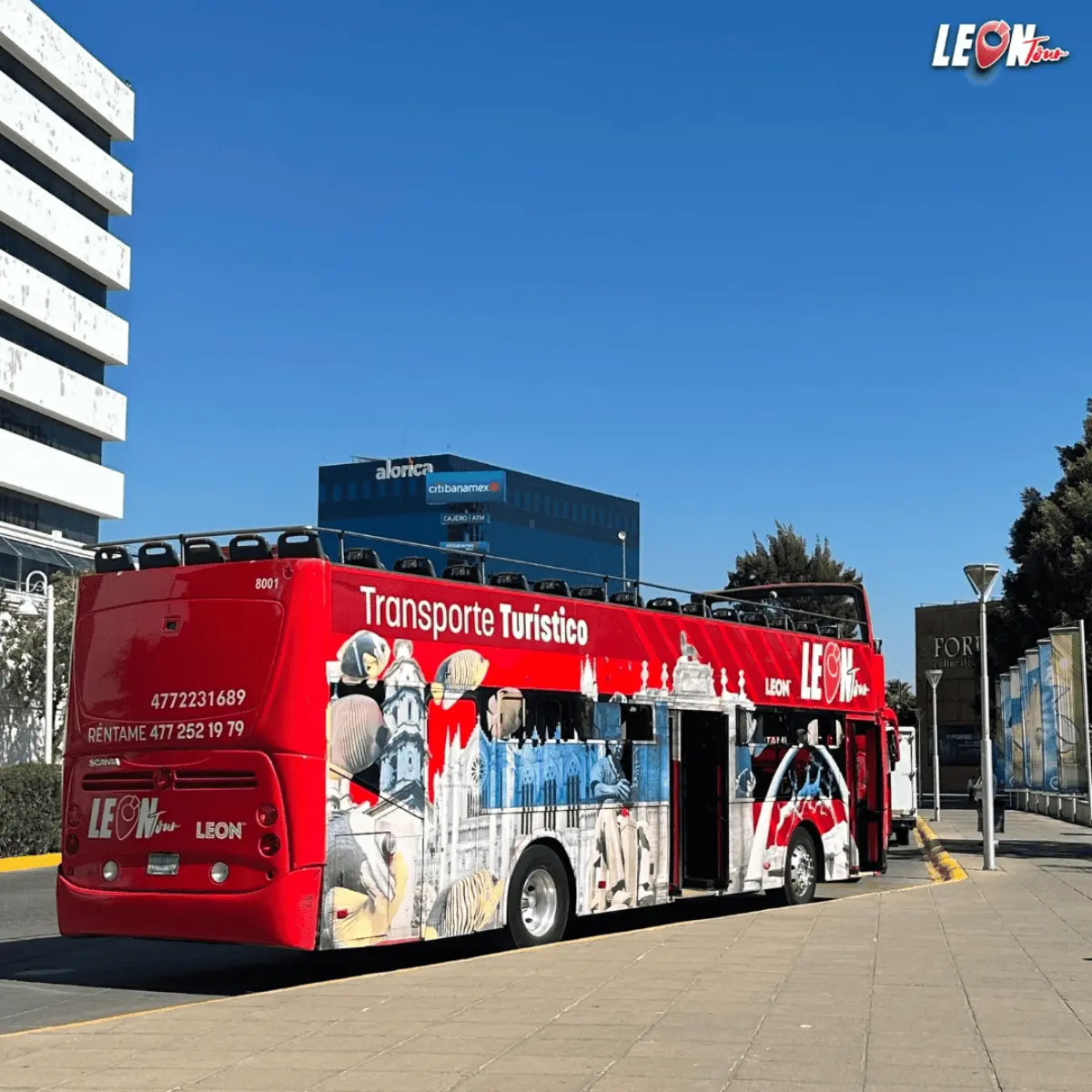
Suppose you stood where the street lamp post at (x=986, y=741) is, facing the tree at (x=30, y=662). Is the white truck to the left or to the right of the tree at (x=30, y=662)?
right

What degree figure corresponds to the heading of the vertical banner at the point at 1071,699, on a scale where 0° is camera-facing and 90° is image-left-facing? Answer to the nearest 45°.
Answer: approximately 45°

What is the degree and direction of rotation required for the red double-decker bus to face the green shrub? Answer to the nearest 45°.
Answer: approximately 90° to its left

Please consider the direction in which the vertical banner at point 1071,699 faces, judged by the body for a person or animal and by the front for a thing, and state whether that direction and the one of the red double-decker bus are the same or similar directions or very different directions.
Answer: very different directions

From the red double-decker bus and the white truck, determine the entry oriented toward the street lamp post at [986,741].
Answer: the red double-decker bus

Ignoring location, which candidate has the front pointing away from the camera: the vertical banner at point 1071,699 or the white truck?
the white truck

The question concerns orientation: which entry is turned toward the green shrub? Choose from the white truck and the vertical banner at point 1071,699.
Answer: the vertical banner

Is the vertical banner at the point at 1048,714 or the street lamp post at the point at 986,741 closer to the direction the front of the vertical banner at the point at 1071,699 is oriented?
the street lamp post

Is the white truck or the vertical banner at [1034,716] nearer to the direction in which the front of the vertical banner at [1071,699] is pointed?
the white truck

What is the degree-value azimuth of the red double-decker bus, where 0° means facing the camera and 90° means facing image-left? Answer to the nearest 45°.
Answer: approximately 225°

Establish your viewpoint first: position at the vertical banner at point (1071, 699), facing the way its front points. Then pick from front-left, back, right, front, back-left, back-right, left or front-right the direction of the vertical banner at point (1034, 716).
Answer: back-right

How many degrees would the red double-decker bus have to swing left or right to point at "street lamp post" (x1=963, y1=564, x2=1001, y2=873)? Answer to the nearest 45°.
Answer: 0° — it already faces it

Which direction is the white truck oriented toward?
away from the camera

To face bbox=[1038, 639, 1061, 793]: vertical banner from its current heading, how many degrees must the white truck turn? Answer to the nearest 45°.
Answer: approximately 45° to its right
